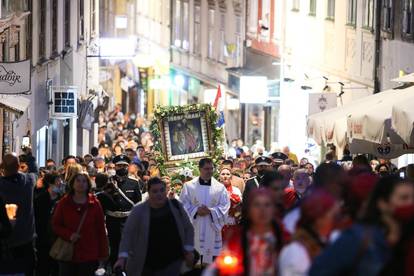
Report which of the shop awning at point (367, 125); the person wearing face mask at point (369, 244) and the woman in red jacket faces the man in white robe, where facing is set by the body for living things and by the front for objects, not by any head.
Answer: the shop awning

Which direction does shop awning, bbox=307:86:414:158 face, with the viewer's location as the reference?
facing the viewer and to the left of the viewer

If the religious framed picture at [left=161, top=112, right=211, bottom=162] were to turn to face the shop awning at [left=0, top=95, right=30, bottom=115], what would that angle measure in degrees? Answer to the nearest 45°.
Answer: approximately 90° to its right

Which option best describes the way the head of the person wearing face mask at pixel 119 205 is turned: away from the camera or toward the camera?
toward the camera

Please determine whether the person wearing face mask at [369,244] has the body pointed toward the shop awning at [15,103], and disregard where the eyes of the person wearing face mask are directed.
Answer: no

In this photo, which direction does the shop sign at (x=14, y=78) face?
toward the camera

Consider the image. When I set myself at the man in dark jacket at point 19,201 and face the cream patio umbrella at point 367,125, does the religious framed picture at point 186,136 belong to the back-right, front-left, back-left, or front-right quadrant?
front-left

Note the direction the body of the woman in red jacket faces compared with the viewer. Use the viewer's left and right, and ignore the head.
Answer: facing the viewer

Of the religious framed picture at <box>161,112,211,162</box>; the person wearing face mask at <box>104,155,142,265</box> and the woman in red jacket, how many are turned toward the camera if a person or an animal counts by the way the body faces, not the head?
3

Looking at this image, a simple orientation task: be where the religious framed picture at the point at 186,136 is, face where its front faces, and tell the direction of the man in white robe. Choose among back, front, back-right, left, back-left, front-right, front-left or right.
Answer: front
